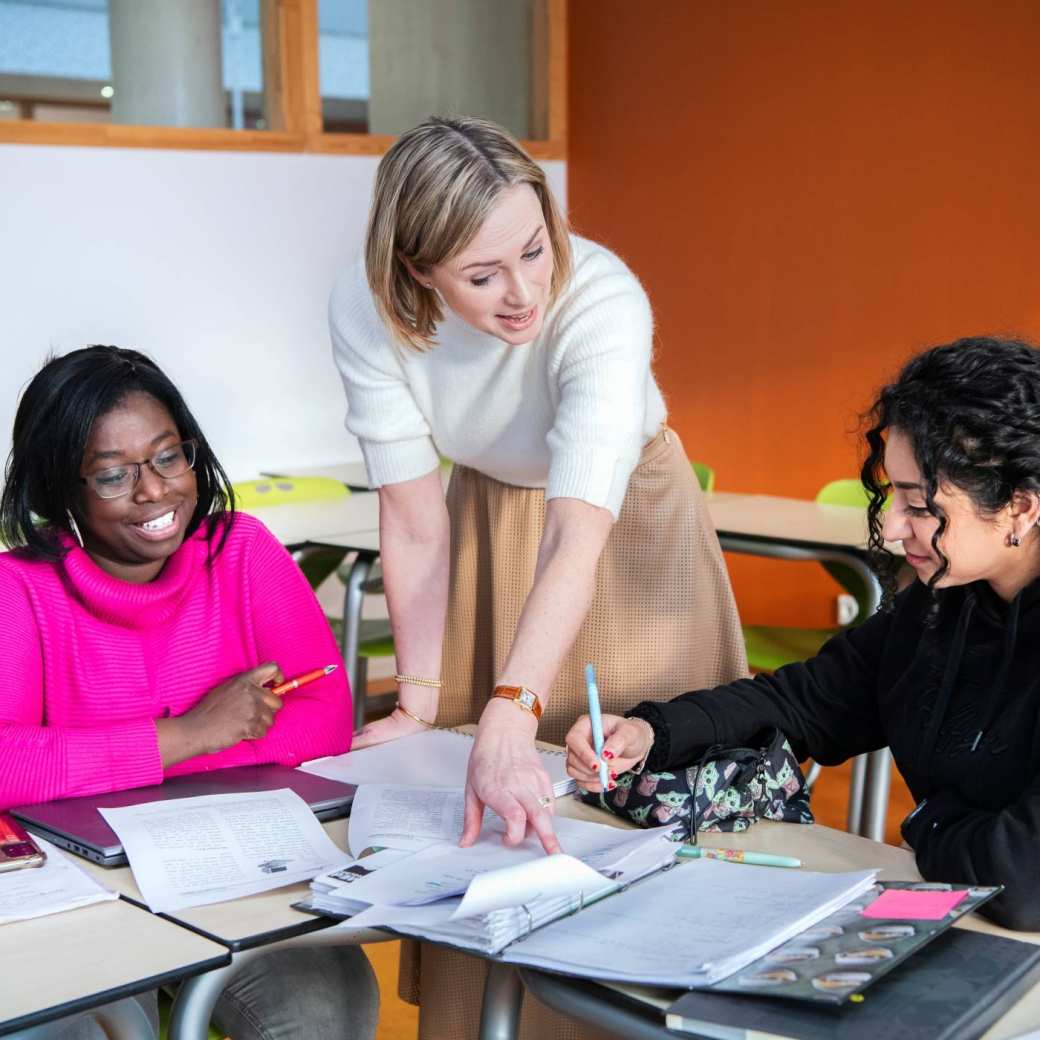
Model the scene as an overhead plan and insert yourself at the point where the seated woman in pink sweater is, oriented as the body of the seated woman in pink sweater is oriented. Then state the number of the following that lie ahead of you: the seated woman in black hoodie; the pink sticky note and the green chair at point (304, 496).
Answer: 2

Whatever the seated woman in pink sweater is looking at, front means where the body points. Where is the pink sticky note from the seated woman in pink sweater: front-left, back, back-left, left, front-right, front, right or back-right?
front

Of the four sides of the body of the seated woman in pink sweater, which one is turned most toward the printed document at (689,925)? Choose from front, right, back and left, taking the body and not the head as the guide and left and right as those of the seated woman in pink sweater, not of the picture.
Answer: front

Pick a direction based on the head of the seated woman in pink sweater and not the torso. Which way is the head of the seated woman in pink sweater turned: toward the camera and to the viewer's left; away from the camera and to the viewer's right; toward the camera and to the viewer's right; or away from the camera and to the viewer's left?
toward the camera and to the viewer's right

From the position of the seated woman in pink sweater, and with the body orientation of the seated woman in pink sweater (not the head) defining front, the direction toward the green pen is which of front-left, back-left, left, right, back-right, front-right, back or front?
front

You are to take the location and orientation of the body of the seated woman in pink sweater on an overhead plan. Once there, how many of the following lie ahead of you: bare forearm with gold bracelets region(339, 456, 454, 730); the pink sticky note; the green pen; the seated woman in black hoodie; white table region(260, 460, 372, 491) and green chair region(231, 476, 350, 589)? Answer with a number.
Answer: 3

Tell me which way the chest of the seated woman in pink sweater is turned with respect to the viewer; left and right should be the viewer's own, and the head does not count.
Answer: facing the viewer and to the right of the viewer

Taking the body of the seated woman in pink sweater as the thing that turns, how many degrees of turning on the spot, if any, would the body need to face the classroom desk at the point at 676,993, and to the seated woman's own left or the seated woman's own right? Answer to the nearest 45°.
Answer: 0° — they already face it

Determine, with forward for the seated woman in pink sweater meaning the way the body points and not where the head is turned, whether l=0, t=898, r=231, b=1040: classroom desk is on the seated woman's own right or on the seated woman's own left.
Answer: on the seated woman's own right

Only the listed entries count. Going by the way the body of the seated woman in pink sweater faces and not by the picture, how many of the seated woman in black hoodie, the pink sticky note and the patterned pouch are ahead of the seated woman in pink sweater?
3

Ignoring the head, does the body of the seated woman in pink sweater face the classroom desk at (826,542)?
no

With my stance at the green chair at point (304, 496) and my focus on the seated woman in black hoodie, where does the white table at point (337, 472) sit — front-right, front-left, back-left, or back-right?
back-left

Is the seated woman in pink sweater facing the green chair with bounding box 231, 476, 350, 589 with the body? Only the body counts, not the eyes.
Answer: no
